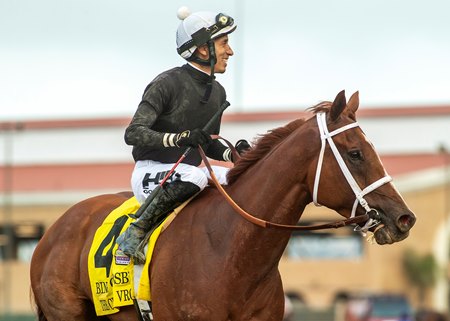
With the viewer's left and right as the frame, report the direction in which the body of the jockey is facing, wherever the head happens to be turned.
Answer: facing to the right of the viewer
